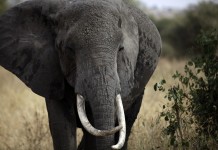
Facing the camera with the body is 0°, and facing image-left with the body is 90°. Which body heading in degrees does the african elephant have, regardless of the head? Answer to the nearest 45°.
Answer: approximately 0°

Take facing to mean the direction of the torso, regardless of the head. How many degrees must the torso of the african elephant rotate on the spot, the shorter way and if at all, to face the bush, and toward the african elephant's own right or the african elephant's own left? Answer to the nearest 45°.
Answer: approximately 90° to the african elephant's own left
